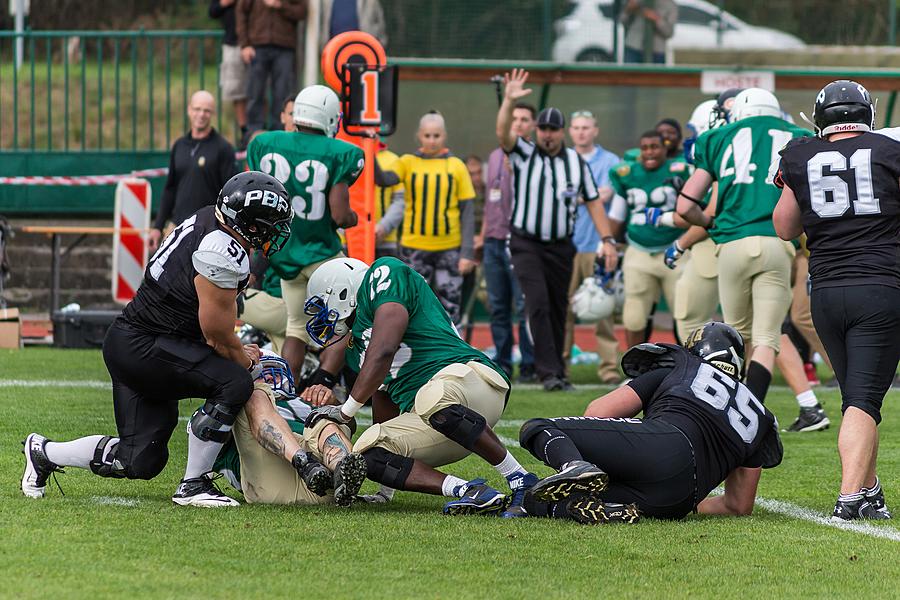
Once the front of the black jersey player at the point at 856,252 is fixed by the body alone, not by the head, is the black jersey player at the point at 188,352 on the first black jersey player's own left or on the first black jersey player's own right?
on the first black jersey player's own left

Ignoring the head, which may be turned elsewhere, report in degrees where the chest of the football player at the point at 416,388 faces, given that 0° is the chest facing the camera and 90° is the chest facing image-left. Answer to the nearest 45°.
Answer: approximately 90°

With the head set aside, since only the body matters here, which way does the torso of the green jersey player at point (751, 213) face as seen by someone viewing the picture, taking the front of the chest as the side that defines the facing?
away from the camera

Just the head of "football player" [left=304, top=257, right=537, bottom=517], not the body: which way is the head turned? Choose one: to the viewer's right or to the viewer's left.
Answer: to the viewer's left

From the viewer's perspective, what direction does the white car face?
to the viewer's right

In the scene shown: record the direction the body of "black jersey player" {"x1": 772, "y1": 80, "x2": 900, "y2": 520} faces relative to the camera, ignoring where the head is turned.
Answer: away from the camera

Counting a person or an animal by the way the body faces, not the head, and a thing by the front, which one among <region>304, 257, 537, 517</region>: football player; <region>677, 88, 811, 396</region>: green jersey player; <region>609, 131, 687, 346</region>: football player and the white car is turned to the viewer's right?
the white car

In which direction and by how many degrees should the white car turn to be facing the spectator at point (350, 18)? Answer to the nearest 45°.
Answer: approximately 180°

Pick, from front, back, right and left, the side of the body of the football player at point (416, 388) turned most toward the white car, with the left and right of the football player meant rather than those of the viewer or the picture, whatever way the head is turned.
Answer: right

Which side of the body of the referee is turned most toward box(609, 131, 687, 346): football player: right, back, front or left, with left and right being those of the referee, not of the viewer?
left

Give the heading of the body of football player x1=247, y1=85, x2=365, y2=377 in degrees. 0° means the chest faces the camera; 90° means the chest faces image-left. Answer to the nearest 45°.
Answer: approximately 225°
